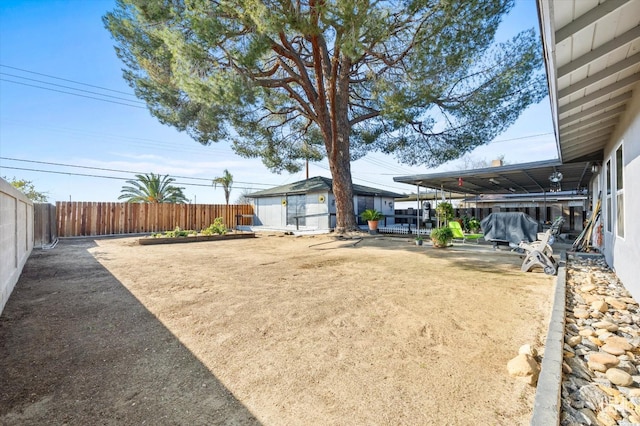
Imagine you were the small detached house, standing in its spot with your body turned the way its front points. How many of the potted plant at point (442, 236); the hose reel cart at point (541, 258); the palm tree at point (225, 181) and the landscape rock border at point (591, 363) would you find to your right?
1

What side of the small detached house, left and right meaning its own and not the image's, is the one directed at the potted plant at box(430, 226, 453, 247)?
front

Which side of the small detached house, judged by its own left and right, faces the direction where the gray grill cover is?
left

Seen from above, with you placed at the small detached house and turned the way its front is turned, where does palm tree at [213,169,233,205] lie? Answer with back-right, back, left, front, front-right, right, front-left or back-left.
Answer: right

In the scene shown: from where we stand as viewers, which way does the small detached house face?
facing the viewer and to the left of the viewer

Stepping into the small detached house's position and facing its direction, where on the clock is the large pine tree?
The large pine tree is roughly at 10 o'clock from the small detached house.

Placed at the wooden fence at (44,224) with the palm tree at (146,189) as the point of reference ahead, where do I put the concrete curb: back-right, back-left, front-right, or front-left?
back-right

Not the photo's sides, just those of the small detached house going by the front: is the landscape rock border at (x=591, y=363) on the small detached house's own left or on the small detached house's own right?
on the small detached house's own left

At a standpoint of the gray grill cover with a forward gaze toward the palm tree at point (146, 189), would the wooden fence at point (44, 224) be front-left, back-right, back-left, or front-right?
front-left

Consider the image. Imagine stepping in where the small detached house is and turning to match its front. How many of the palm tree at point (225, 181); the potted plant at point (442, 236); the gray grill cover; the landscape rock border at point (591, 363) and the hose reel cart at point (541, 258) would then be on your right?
1

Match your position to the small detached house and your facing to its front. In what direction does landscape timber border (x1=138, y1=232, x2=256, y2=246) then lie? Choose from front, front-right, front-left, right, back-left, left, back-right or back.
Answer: front

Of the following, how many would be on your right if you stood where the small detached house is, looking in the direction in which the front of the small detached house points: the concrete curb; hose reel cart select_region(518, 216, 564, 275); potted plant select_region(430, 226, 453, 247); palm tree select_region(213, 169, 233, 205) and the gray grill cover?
1
